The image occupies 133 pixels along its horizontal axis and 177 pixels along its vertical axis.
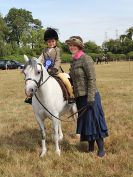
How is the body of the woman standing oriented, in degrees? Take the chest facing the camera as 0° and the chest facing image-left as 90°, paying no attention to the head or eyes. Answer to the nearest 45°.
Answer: approximately 45°

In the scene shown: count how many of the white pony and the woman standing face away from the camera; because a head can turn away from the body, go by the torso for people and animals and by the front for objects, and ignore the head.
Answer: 0

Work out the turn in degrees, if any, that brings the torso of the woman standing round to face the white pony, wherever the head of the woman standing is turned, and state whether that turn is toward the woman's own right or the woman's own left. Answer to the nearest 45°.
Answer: approximately 45° to the woman's own right

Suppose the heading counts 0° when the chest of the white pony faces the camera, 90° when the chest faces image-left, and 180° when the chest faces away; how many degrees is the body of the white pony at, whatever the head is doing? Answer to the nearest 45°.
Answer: approximately 45°

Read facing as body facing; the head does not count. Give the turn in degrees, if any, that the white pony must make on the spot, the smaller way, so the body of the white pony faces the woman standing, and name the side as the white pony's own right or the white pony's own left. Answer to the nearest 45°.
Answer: approximately 135° to the white pony's own left
